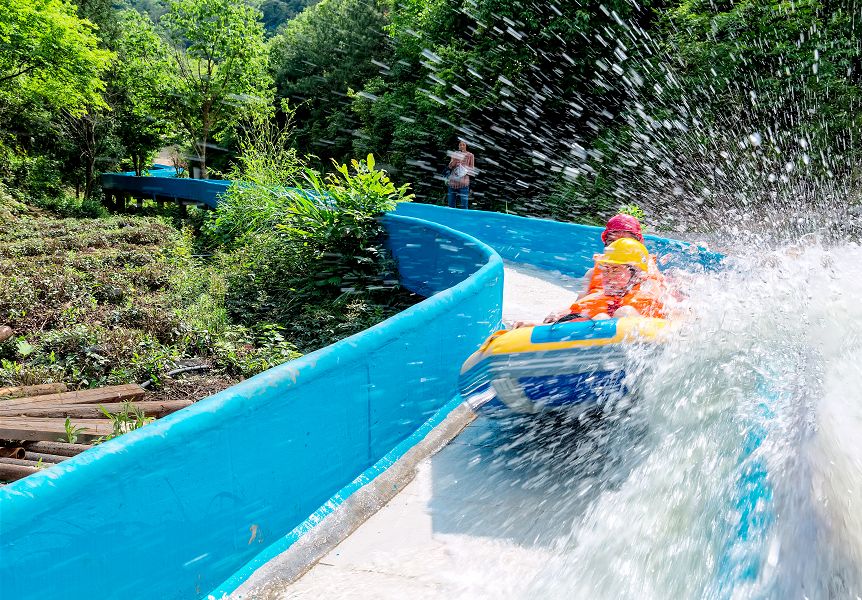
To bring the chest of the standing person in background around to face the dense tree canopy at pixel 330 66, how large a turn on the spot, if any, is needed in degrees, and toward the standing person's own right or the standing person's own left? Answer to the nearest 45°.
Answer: approximately 180°

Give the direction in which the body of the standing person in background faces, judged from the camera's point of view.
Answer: toward the camera

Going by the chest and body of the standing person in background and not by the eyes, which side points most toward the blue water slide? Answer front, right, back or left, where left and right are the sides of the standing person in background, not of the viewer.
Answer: front

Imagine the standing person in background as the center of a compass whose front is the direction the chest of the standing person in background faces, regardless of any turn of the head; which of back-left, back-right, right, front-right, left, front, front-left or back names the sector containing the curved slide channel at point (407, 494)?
front

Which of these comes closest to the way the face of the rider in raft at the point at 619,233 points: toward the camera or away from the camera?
toward the camera

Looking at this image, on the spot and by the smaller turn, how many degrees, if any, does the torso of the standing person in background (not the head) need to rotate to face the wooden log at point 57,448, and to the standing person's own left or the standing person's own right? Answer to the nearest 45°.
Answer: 0° — they already face it

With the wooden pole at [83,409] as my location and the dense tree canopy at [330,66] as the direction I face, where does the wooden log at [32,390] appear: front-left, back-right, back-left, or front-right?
front-left

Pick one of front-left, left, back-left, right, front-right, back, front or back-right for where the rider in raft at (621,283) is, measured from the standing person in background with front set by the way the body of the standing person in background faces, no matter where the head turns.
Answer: front

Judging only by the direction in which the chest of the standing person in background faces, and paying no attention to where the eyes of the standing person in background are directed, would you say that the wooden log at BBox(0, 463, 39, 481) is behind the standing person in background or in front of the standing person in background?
in front

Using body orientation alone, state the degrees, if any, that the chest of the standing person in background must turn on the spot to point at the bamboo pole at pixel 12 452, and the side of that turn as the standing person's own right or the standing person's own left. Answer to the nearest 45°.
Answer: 0° — they already face it

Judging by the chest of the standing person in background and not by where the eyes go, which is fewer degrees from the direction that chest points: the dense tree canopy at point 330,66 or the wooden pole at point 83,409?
the wooden pole

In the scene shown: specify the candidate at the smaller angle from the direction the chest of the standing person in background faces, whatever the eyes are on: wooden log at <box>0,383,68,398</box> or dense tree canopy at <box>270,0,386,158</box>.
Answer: the wooden log

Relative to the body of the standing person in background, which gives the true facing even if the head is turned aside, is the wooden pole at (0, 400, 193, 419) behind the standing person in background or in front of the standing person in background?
in front

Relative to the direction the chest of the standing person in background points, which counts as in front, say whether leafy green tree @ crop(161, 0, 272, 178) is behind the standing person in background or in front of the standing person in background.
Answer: behind

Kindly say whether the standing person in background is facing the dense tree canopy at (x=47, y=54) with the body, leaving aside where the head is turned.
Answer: no
